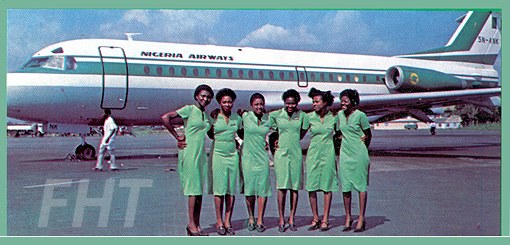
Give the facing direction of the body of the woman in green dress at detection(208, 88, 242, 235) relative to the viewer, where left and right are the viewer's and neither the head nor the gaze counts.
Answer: facing the viewer

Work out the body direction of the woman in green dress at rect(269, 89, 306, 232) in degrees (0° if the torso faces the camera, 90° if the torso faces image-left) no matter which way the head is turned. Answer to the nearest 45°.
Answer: approximately 0°

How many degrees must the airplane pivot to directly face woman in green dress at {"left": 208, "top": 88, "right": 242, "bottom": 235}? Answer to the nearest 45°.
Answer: approximately 90° to its left

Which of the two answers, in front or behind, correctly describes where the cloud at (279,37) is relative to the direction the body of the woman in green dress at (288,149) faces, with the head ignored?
behind

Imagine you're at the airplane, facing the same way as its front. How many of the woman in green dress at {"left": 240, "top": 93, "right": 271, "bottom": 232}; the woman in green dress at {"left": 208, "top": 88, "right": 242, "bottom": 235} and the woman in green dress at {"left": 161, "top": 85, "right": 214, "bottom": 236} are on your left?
3

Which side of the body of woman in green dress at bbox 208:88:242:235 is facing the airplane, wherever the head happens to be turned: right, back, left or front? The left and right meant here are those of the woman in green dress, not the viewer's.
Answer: back

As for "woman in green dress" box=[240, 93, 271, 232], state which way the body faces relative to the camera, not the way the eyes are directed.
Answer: toward the camera

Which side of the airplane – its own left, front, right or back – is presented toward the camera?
left

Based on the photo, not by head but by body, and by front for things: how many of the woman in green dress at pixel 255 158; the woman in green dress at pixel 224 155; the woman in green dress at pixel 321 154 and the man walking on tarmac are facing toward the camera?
3
